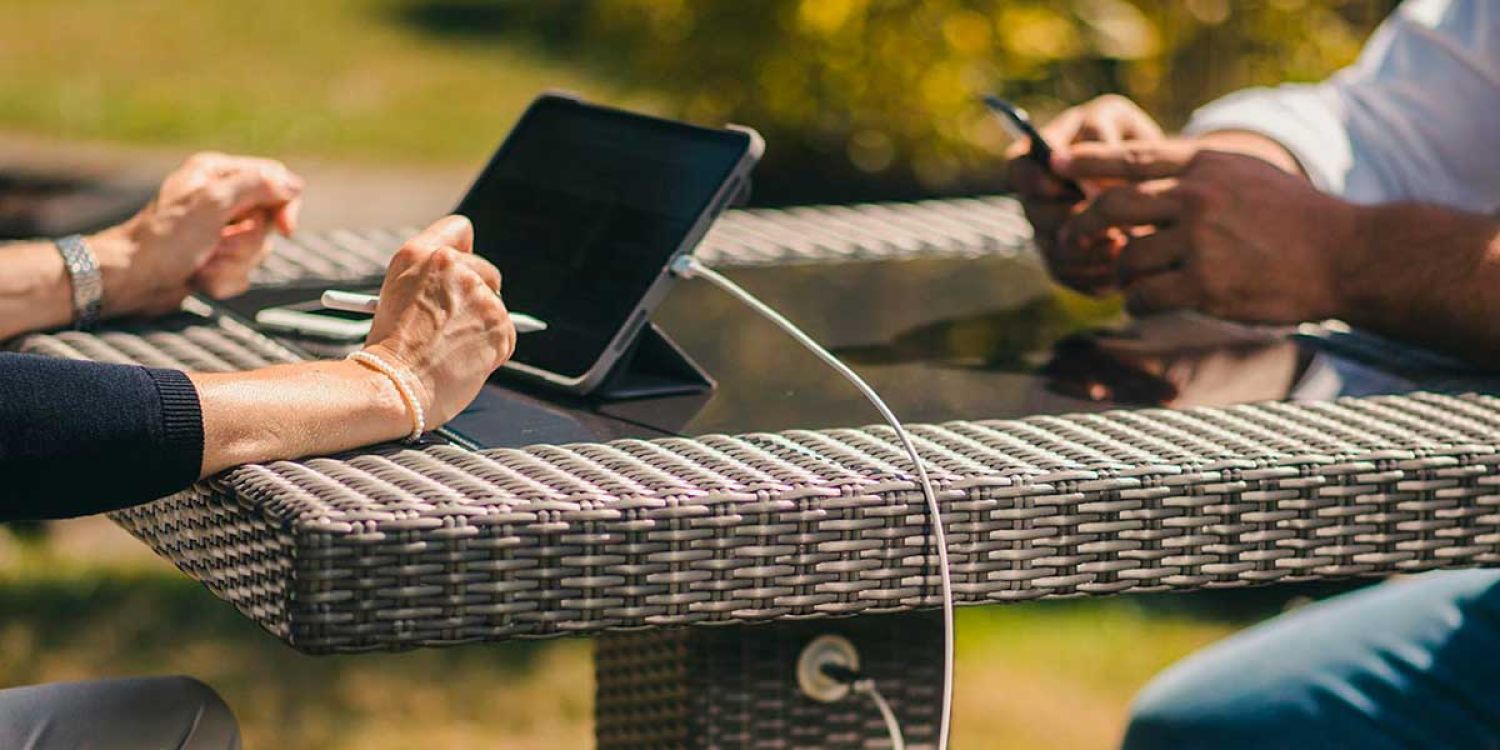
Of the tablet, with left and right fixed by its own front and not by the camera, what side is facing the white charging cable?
left

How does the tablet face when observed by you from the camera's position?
facing the viewer and to the left of the viewer
